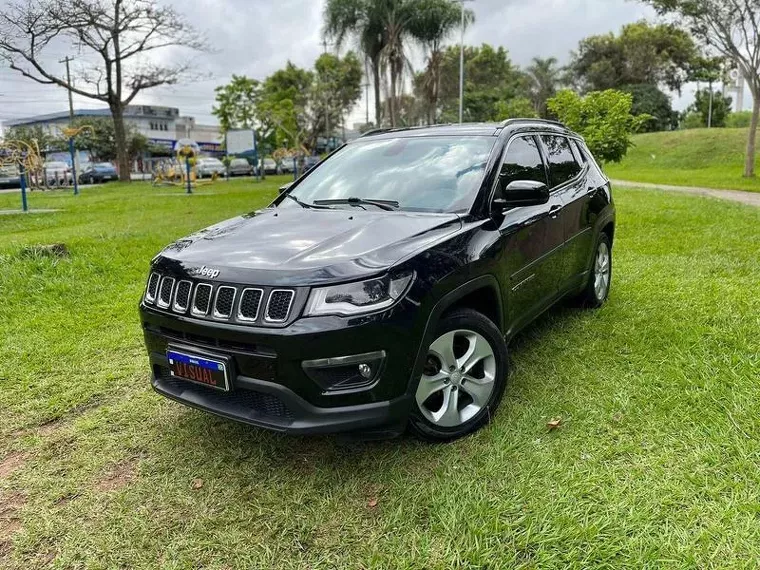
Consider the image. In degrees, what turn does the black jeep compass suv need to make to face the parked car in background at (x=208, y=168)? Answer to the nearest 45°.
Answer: approximately 135° to its right

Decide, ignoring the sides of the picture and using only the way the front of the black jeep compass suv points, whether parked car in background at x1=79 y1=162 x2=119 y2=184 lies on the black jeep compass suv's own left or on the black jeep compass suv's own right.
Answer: on the black jeep compass suv's own right

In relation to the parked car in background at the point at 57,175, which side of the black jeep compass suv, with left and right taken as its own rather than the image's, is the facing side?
right

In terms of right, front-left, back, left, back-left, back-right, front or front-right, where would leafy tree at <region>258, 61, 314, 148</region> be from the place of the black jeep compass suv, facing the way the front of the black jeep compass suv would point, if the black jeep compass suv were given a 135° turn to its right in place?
front

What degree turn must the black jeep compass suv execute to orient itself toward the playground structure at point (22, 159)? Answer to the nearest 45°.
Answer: approximately 90° to its right

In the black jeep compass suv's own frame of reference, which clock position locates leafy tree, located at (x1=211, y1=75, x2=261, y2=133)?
The leafy tree is roughly at 4 o'clock from the black jeep compass suv.

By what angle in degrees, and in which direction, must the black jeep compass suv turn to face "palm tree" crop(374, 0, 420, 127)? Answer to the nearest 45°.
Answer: approximately 135° to its right

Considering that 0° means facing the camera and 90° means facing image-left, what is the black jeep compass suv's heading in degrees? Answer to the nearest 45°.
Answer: approximately 45°

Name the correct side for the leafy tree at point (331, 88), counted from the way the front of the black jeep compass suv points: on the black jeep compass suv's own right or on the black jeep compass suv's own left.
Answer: on the black jeep compass suv's own right
